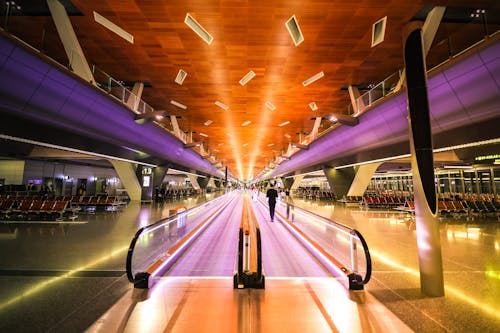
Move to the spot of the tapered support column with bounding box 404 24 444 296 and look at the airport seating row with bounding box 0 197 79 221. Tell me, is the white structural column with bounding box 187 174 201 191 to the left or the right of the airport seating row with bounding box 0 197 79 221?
right

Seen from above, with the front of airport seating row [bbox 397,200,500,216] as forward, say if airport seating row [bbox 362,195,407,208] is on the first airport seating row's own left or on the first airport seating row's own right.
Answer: on the first airport seating row's own right

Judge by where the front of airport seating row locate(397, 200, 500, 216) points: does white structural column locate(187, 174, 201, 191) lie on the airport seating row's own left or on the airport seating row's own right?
on the airport seating row's own right
